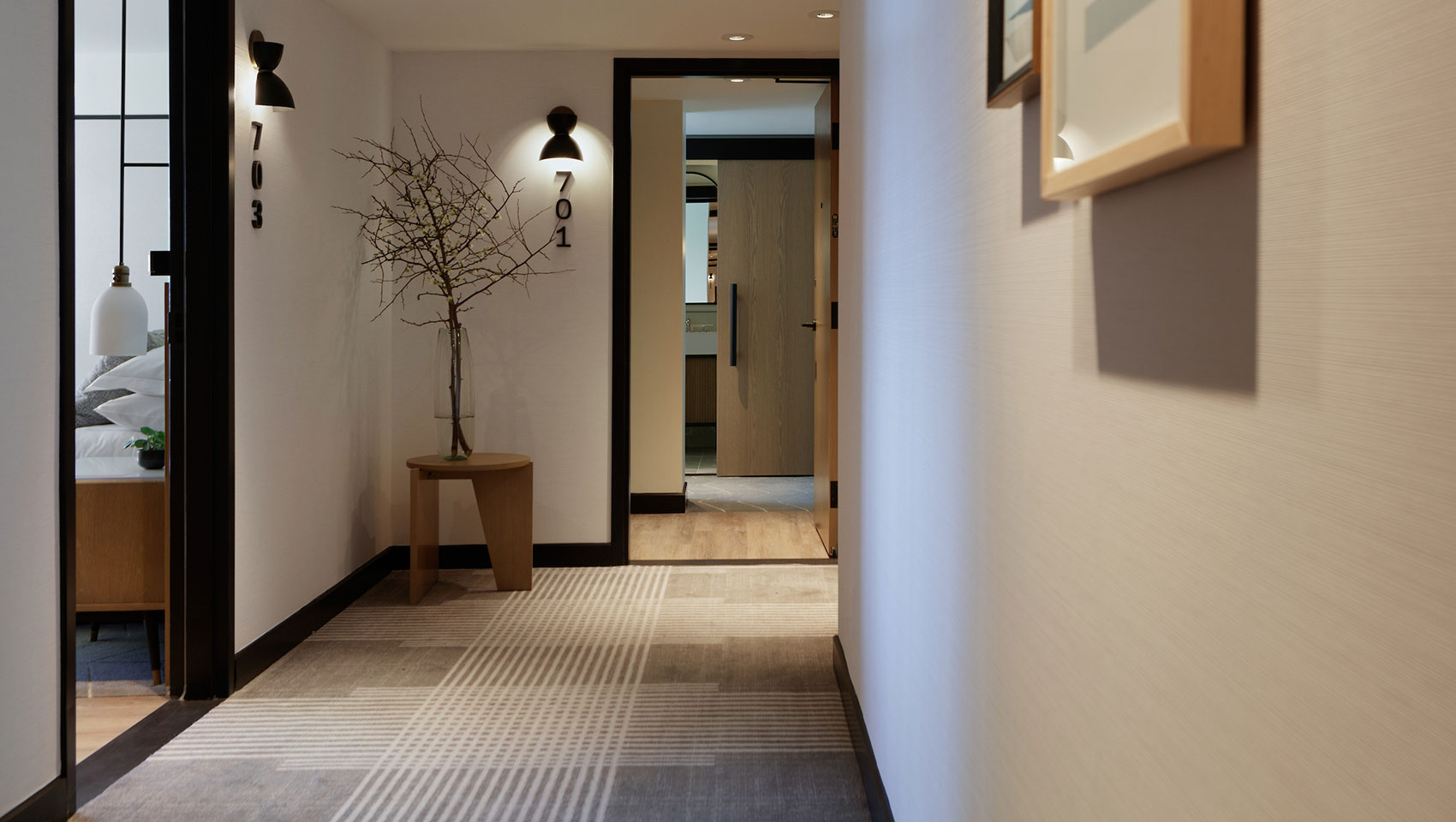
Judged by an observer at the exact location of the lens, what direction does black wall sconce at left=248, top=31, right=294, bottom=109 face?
facing the viewer and to the right of the viewer

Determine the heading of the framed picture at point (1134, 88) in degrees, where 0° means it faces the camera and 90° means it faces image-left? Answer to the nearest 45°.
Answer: approximately 45°

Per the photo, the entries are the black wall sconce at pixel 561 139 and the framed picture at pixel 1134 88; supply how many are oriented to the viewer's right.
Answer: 0

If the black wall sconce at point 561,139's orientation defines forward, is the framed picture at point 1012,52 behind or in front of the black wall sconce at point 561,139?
in front

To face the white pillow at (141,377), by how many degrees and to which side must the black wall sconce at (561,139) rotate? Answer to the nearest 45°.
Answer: approximately 45° to its right

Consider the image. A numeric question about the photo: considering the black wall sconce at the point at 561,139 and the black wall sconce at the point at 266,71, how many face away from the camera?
0

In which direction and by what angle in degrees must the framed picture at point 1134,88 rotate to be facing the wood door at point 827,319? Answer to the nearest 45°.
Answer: approximately 135° to its right

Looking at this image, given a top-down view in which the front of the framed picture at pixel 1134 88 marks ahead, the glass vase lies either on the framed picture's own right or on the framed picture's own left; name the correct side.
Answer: on the framed picture's own right

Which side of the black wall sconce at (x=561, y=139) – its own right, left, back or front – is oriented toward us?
front
